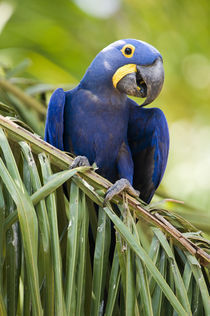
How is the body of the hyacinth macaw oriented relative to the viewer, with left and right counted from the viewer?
facing the viewer
